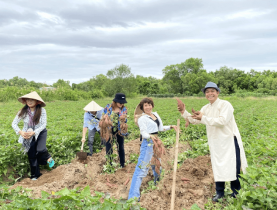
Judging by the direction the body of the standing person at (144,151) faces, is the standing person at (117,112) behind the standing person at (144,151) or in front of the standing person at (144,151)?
behind

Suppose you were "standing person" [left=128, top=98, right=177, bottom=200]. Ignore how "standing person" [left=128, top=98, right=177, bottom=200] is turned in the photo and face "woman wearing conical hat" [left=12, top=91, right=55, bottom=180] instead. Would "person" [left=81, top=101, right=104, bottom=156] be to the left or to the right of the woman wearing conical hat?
right

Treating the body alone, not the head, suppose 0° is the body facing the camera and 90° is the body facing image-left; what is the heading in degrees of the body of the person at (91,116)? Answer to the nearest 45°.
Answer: approximately 0°

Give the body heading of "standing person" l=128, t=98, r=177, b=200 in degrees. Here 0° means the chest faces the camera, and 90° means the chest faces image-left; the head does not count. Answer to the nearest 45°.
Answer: approximately 315°

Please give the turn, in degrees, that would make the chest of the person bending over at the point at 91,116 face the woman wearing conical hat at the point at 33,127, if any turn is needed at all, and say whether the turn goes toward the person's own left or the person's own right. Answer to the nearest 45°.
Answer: approximately 45° to the person's own right

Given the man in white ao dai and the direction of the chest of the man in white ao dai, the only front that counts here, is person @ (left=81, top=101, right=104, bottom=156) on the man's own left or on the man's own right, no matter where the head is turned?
on the man's own right
